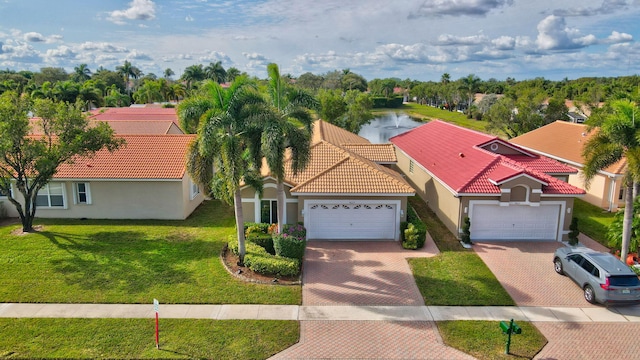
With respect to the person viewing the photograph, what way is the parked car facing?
facing away from the viewer and to the left of the viewer

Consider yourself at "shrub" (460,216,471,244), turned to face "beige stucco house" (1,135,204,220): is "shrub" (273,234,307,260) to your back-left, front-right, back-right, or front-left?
front-left

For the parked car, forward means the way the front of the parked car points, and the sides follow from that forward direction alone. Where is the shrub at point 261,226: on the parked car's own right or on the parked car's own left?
on the parked car's own left

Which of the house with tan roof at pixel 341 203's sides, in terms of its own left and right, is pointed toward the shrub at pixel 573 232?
left

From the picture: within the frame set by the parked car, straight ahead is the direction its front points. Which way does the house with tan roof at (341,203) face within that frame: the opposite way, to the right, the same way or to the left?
the opposite way

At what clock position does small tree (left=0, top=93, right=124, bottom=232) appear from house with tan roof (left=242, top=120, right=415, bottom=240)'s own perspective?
The small tree is roughly at 3 o'clock from the house with tan roof.

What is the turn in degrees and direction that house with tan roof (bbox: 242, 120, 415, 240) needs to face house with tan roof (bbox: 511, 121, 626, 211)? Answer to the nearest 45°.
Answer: approximately 135° to its left

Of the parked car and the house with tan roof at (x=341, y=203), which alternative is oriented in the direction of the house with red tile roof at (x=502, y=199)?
the parked car

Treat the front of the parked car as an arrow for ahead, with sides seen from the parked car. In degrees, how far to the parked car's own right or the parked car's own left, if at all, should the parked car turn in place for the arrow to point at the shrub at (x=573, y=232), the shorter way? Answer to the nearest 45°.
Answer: approximately 45° to the parked car's own right

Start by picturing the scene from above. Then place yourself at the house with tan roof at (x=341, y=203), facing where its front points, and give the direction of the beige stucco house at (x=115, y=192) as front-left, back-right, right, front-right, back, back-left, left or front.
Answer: right

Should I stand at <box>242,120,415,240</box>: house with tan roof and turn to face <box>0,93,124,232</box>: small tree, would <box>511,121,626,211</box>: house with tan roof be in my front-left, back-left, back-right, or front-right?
back-right

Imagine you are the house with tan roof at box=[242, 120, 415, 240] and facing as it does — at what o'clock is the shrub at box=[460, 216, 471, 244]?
The shrub is roughly at 9 o'clock from the house with tan roof.

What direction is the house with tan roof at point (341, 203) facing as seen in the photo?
toward the camera

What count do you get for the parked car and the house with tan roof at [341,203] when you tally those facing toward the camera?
1

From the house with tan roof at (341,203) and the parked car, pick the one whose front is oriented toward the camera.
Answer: the house with tan roof

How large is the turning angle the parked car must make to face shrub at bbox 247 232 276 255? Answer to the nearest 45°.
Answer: approximately 45° to its left
